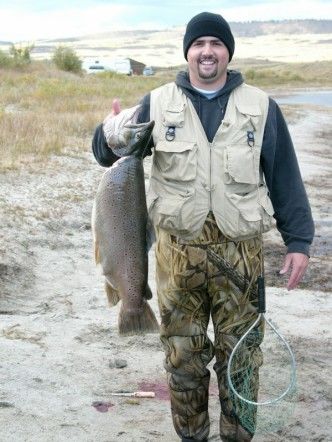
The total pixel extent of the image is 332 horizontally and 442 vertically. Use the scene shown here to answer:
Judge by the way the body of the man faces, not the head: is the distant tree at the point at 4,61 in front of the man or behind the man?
behind

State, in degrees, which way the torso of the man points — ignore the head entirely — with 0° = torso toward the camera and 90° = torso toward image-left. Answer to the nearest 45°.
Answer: approximately 0°
